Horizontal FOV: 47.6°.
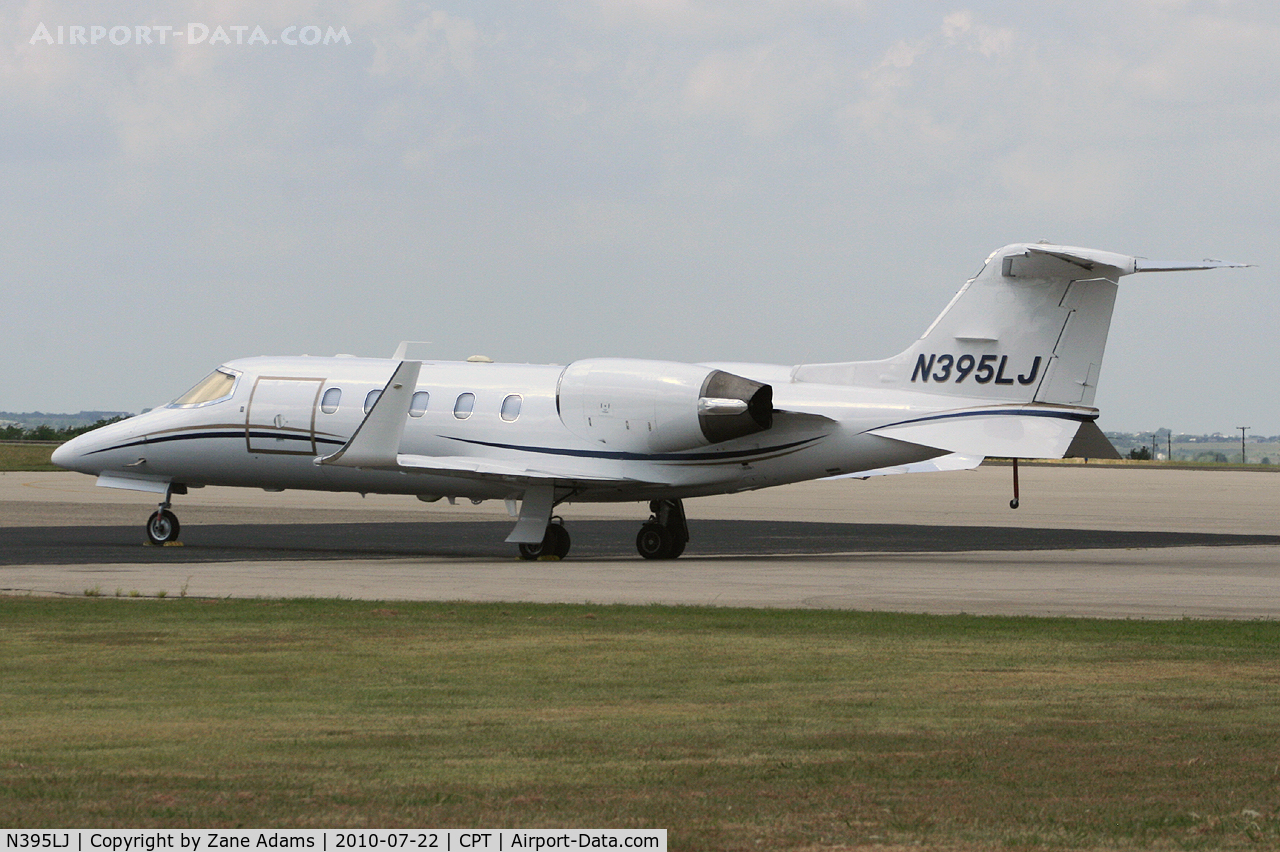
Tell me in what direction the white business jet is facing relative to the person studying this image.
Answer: facing away from the viewer and to the left of the viewer
